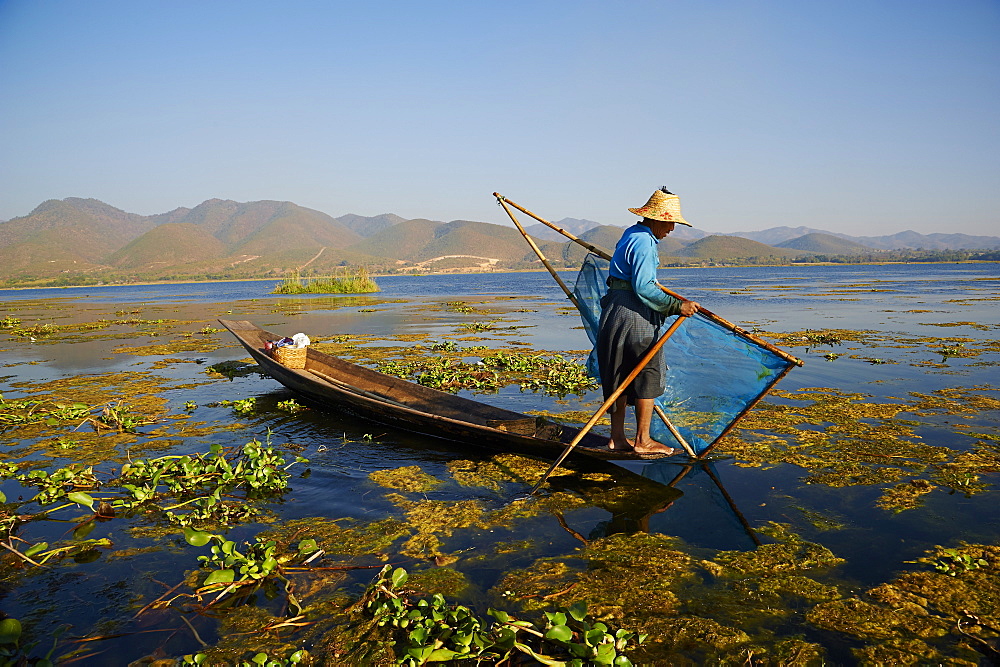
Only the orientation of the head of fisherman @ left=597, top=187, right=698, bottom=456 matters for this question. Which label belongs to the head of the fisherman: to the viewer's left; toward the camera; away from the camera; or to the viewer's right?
to the viewer's right

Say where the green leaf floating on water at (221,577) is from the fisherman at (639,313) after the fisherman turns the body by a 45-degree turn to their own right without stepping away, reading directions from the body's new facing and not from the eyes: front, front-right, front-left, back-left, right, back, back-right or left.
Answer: right

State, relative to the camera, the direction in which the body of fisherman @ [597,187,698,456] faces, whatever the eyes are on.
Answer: to the viewer's right
